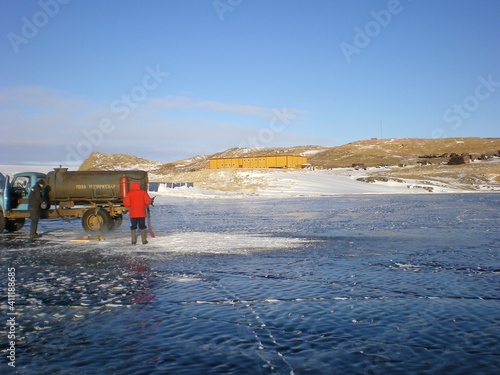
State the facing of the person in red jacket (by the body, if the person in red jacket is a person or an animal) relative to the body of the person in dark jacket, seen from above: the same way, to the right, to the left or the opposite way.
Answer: to the left

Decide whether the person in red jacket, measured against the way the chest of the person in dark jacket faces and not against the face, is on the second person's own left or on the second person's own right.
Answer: on the second person's own right

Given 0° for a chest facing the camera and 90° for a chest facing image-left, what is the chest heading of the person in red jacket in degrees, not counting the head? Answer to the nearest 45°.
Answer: approximately 180°

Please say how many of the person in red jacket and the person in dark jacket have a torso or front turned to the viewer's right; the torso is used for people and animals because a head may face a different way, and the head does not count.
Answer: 1

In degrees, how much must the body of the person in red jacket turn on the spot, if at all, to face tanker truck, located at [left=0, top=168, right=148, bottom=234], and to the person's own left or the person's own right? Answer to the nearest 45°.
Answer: approximately 45° to the person's own left

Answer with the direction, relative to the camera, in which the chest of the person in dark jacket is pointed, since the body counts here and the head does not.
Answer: to the viewer's right

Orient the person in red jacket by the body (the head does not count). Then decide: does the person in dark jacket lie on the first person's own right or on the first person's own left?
on the first person's own left
